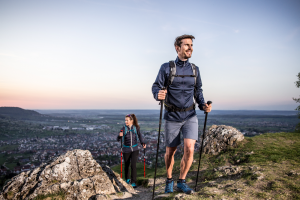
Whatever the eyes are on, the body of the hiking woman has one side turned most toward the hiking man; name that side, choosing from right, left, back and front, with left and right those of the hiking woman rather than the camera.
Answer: front

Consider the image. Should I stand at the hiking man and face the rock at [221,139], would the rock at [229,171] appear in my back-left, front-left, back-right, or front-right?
front-right

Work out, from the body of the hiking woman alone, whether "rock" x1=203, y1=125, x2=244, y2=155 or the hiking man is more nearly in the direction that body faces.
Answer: the hiking man

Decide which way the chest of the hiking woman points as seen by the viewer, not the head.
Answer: toward the camera

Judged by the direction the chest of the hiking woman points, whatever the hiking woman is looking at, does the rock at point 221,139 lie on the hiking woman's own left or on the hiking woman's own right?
on the hiking woman's own left

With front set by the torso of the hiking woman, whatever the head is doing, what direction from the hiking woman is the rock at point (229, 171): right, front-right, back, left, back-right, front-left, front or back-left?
front-left

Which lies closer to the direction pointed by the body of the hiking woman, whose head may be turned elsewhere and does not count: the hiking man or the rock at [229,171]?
the hiking man

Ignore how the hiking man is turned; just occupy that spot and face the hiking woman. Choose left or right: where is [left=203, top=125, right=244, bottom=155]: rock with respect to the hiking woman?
right

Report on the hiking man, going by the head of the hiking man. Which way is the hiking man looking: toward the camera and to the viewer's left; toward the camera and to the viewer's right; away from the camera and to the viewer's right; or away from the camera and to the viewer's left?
toward the camera and to the viewer's right
